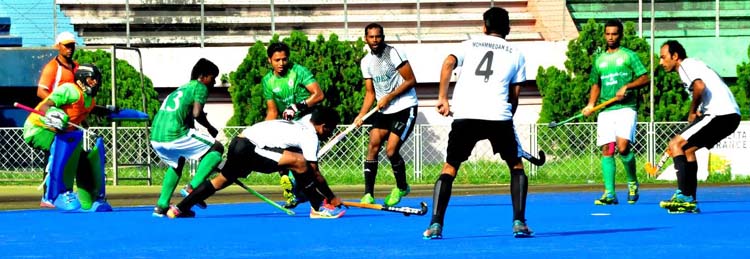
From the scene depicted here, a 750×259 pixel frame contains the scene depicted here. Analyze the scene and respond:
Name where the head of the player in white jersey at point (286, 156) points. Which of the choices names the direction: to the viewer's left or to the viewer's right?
to the viewer's right

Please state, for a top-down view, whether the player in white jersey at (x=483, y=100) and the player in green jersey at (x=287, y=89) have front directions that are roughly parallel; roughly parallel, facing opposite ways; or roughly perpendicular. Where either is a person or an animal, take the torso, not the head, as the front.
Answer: roughly parallel, facing opposite ways

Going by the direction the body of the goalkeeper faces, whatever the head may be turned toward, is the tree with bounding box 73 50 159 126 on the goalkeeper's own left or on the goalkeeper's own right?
on the goalkeeper's own left

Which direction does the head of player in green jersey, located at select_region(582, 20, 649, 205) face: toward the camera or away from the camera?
toward the camera

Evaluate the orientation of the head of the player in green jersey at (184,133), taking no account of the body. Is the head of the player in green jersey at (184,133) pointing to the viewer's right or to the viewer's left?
to the viewer's right

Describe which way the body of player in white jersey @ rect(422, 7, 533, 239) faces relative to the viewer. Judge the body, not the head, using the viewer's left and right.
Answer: facing away from the viewer

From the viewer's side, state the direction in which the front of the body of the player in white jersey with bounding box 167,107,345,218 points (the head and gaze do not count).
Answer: to the viewer's right

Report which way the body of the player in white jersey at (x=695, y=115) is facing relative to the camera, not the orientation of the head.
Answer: to the viewer's left

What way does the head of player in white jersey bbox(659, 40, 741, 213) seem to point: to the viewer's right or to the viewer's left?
to the viewer's left

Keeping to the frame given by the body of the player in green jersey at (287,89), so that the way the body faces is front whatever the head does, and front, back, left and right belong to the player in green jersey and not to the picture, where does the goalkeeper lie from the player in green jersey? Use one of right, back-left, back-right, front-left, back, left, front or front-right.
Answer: right

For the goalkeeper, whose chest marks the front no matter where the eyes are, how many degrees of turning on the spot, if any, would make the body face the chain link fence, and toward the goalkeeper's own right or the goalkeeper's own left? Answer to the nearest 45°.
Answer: approximately 90° to the goalkeeper's own left

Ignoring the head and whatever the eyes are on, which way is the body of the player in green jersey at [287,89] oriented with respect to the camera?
toward the camera

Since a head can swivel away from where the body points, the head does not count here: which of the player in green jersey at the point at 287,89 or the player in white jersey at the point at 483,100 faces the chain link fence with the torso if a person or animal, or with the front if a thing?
the player in white jersey
